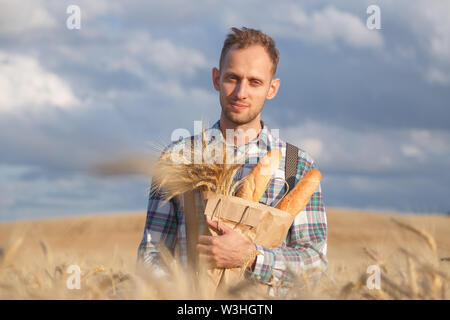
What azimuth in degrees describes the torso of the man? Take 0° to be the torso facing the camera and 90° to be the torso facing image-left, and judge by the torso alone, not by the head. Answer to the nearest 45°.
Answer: approximately 0°
